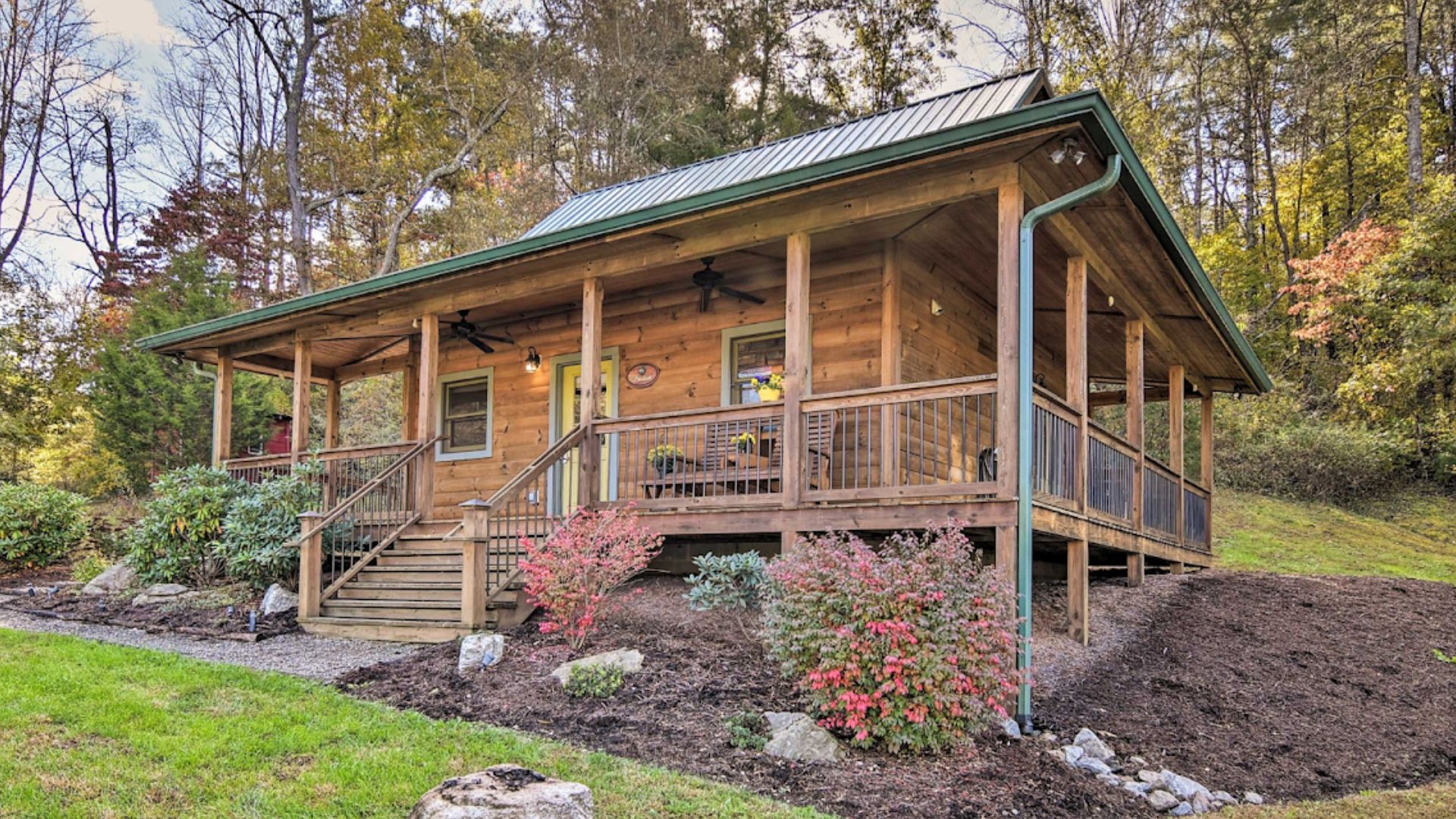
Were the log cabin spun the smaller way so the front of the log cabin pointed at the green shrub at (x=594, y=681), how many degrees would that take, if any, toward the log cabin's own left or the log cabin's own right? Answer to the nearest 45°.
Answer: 0° — it already faces it

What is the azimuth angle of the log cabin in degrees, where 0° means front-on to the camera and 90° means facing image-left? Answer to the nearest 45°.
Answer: approximately 45°

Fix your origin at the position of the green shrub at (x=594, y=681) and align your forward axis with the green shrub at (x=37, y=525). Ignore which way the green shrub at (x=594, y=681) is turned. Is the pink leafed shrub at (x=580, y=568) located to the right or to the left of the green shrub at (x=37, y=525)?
right

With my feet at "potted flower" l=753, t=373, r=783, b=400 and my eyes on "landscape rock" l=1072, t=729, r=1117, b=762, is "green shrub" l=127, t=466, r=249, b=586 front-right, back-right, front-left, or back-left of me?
back-right

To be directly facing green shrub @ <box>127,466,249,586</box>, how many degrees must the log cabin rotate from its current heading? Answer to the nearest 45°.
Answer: approximately 45° to its right

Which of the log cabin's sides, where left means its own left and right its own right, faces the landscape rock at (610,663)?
front

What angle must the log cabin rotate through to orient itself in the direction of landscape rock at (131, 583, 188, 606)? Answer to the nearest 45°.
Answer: approximately 45° to its right

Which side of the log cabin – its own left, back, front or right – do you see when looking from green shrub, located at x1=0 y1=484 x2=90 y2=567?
right

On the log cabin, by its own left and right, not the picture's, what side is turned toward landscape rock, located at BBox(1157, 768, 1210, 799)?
left

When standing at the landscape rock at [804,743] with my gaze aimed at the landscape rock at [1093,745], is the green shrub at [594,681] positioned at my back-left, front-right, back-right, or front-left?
back-left

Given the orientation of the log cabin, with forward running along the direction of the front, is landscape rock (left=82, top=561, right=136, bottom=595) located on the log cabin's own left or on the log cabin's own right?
on the log cabin's own right

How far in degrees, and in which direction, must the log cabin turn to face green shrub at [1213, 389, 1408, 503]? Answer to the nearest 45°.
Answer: approximately 180°

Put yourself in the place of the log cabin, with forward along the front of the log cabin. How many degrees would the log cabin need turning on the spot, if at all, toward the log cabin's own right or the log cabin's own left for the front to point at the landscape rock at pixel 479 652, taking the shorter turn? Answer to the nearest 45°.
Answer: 0° — it already faces it
